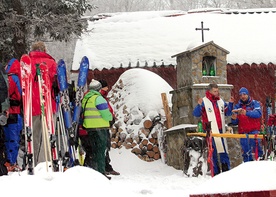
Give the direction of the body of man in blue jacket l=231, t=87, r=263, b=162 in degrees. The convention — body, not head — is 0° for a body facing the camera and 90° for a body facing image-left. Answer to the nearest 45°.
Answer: approximately 45°

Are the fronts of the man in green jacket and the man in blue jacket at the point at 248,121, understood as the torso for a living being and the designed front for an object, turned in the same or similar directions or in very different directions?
very different directions

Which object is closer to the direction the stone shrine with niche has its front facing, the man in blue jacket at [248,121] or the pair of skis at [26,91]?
the man in blue jacket

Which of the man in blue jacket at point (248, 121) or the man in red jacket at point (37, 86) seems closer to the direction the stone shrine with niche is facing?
the man in blue jacket

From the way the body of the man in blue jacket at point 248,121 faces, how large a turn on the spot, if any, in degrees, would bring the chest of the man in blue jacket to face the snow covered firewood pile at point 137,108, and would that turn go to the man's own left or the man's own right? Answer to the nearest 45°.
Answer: approximately 90° to the man's own right

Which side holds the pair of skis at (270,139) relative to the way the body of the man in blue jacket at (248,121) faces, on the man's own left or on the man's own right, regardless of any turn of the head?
on the man's own left
